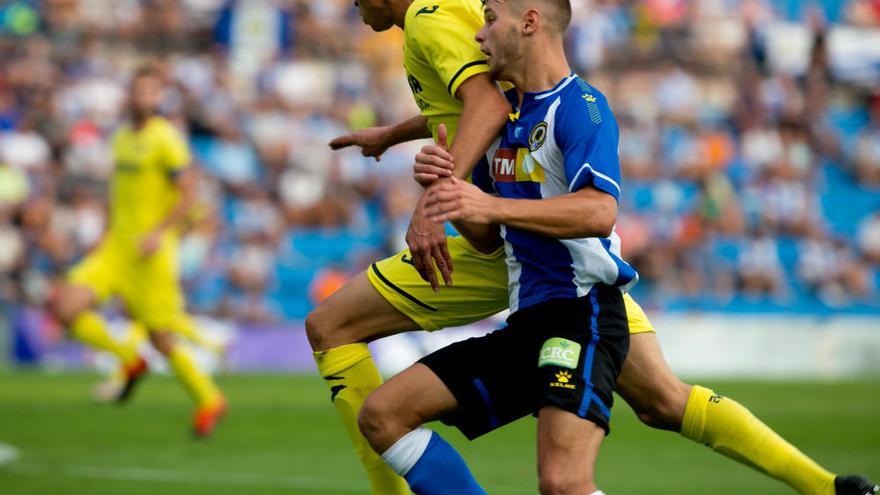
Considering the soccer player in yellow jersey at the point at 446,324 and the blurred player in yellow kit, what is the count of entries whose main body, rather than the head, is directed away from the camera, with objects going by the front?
0

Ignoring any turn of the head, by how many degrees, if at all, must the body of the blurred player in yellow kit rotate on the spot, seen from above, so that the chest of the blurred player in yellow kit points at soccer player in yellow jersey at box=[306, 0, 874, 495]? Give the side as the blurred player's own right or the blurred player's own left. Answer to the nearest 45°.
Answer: approximately 45° to the blurred player's own left
